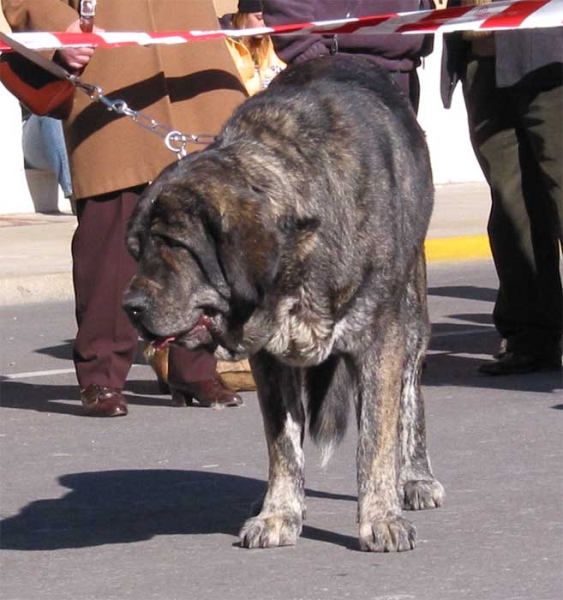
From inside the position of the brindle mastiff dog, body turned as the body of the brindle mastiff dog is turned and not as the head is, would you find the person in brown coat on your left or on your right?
on your right

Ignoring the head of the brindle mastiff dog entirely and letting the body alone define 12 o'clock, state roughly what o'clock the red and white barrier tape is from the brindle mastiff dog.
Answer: The red and white barrier tape is roughly at 5 o'clock from the brindle mastiff dog.

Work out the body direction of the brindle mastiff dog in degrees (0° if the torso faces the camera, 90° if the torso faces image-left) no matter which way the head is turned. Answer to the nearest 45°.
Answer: approximately 45°

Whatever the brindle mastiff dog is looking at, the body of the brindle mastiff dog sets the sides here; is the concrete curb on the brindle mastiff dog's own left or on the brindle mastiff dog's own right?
on the brindle mastiff dog's own right
